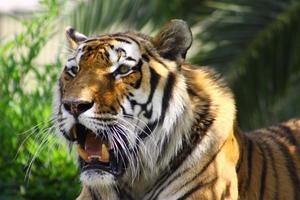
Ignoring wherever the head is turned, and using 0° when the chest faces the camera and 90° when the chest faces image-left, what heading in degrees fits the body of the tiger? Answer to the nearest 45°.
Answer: approximately 45°
